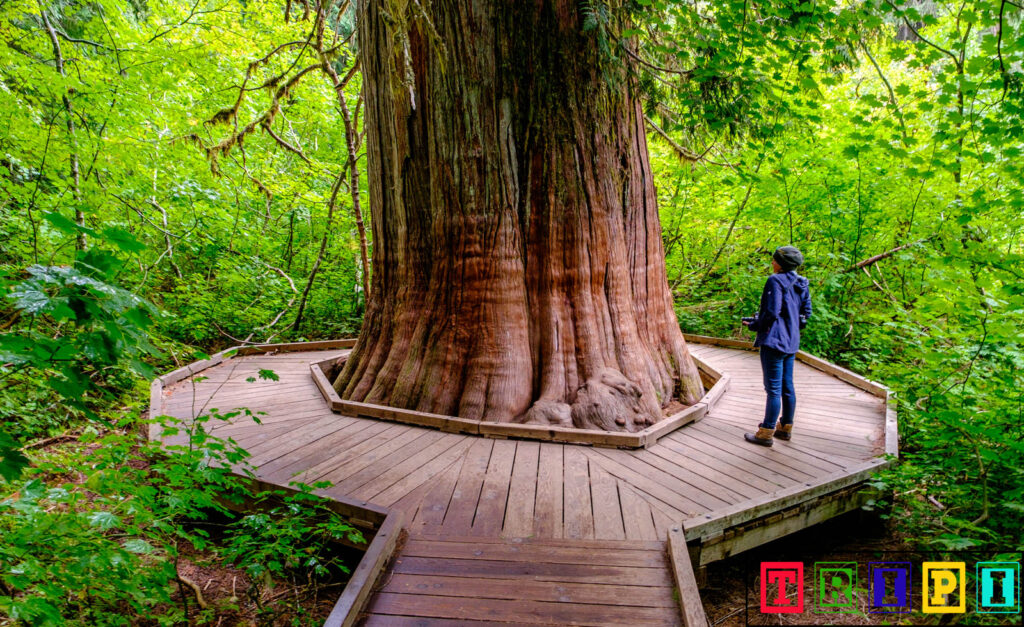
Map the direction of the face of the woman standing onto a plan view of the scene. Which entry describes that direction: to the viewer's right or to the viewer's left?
to the viewer's left

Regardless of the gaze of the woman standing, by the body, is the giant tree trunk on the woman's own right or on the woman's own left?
on the woman's own left

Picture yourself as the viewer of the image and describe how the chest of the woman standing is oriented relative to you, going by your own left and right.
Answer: facing away from the viewer and to the left of the viewer
